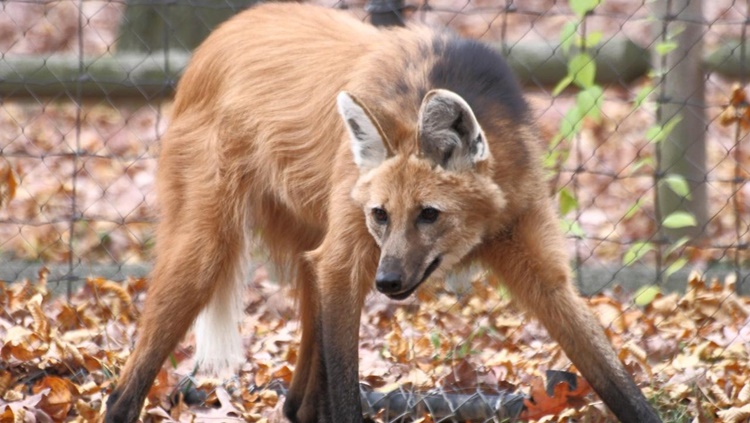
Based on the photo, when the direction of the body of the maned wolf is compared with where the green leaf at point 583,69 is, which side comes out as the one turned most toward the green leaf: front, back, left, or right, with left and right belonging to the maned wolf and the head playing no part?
left

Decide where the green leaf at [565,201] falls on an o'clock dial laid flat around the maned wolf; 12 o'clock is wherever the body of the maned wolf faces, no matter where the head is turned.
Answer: The green leaf is roughly at 9 o'clock from the maned wolf.

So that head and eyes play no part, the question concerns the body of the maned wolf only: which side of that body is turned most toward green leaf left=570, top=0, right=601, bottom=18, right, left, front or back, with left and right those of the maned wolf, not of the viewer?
left

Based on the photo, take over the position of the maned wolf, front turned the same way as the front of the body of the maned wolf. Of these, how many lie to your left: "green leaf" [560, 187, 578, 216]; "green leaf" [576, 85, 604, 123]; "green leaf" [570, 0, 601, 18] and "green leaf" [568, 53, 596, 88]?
4

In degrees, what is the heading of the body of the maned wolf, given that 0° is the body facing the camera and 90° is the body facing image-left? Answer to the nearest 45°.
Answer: approximately 315°

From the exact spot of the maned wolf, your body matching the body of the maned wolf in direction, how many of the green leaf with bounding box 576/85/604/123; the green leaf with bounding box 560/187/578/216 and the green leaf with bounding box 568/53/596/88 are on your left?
3

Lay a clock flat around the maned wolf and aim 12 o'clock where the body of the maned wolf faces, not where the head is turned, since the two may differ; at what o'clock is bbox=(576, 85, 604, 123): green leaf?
The green leaf is roughly at 9 o'clock from the maned wolf.
